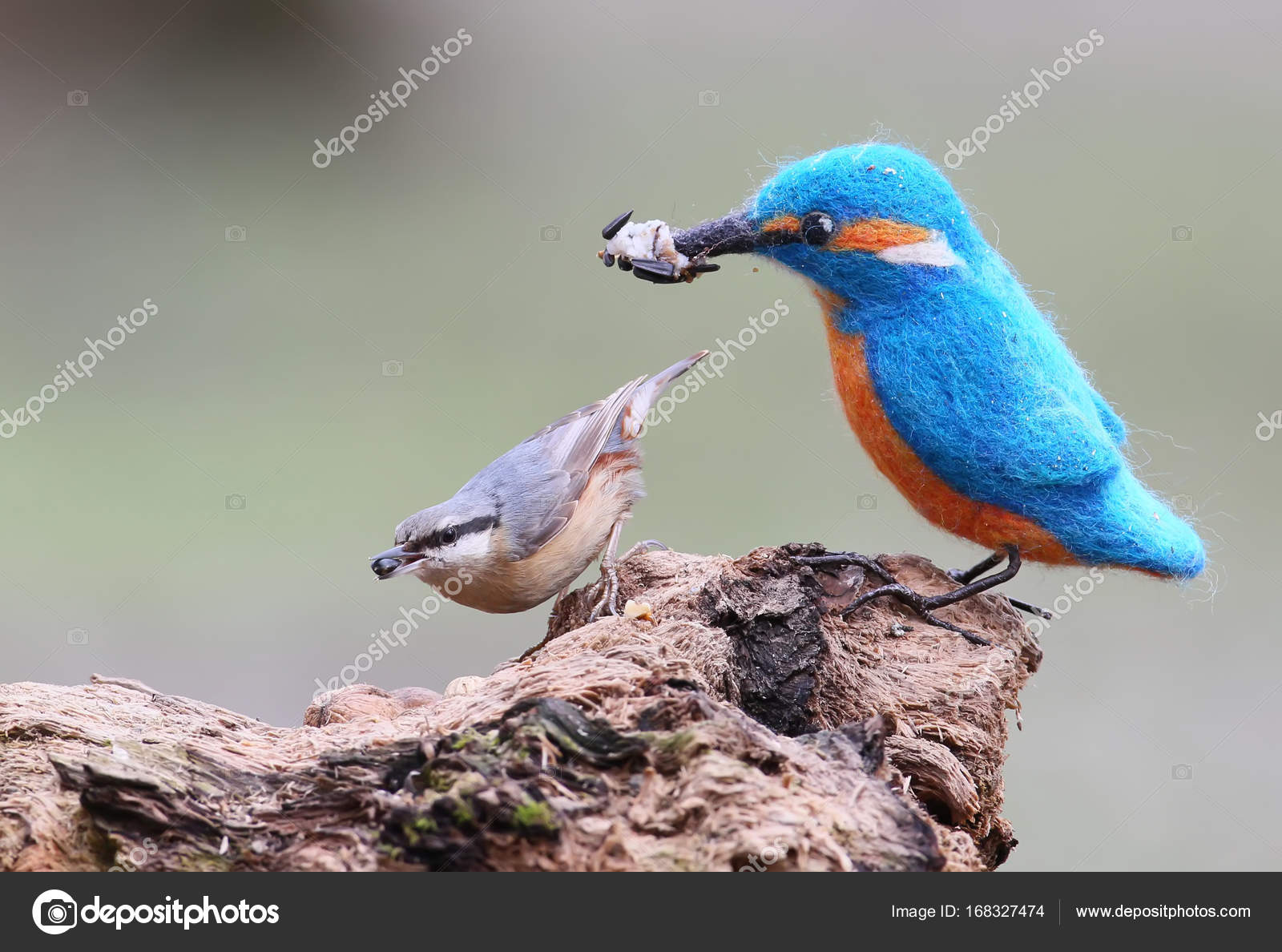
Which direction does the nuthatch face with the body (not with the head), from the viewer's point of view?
to the viewer's left

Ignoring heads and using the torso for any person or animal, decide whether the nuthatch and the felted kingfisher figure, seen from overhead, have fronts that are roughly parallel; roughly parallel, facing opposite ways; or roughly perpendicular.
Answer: roughly parallel

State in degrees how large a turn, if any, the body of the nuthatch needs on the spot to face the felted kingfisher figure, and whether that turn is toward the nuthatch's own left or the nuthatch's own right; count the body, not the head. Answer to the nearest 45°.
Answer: approximately 135° to the nuthatch's own left

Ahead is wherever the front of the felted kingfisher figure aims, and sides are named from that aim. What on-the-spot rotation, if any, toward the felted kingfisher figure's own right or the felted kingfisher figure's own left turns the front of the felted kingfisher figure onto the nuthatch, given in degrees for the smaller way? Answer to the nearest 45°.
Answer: approximately 45° to the felted kingfisher figure's own right

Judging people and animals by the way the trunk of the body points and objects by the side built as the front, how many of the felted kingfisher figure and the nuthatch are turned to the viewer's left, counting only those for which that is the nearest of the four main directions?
2

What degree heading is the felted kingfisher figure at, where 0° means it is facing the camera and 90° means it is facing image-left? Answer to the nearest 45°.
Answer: approximately 90°
